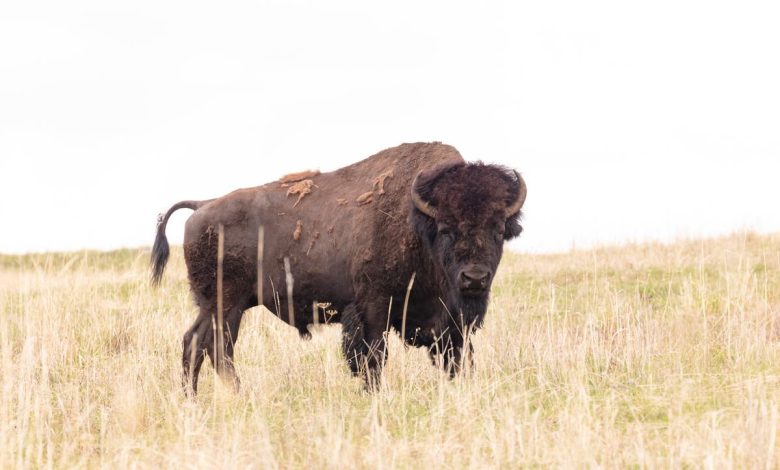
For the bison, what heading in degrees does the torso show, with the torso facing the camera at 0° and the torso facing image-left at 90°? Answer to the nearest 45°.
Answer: approximately 315°
